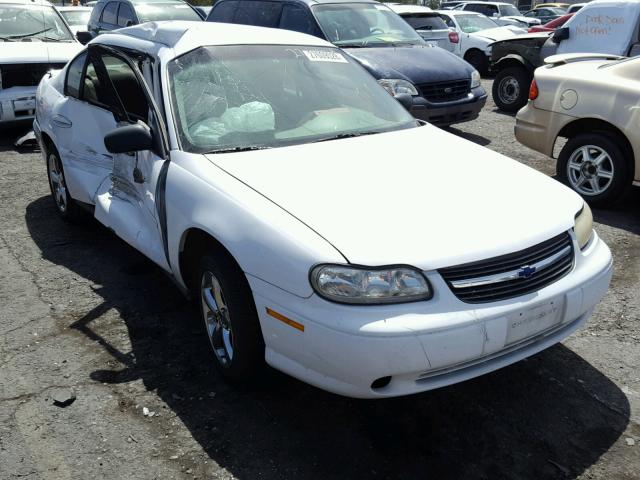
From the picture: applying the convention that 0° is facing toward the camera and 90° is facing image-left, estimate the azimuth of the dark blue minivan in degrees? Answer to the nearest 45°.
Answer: approximately 315°

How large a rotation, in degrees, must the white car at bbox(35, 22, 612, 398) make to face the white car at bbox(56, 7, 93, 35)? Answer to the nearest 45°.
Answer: approximately 180°

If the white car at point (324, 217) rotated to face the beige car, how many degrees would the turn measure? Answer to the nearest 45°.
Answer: approximately 90° to its left

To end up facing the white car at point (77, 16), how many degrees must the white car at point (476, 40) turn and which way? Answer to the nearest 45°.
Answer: approximately 135° to its right

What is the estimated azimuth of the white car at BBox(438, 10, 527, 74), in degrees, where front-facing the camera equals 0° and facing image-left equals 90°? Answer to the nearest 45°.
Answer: approximately 315°

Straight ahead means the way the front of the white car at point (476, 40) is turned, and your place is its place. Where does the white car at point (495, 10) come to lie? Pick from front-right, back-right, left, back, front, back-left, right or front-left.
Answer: back-left

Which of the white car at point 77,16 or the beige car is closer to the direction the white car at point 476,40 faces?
the beige car

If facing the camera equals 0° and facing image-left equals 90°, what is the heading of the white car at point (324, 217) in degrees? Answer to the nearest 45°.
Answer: approximately 315°

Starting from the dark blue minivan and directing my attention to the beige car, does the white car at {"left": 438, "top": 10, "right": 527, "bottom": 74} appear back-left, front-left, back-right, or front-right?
back-left

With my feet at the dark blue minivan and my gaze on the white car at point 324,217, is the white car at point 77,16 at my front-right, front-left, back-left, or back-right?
back-right

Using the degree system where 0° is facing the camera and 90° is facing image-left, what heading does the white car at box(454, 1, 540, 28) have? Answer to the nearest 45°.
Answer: approximately 315°

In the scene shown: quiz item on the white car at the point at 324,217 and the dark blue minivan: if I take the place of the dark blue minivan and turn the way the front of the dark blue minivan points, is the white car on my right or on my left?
on my right

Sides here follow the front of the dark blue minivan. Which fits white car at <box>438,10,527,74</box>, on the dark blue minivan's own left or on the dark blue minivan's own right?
on the dark blue minivan's own left
